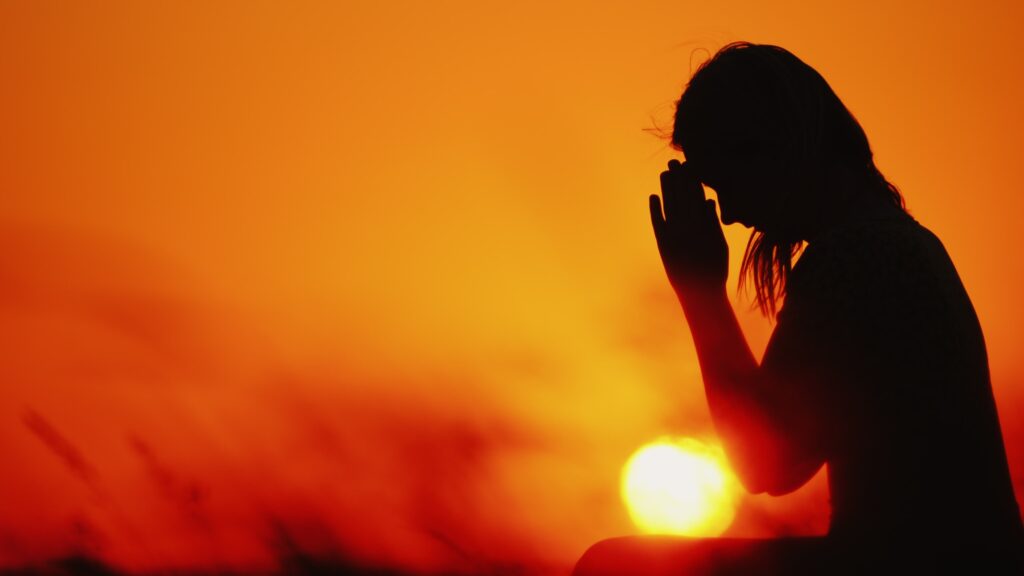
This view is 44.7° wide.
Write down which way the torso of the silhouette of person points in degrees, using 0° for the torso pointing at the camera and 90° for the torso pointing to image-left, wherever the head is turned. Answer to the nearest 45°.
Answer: approximately 90°
